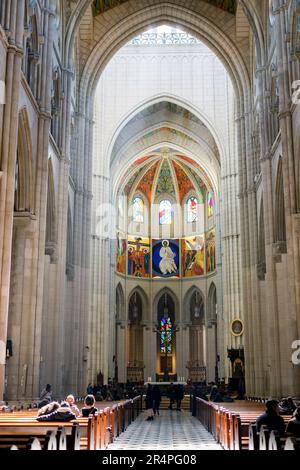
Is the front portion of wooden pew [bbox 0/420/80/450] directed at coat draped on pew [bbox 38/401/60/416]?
yes

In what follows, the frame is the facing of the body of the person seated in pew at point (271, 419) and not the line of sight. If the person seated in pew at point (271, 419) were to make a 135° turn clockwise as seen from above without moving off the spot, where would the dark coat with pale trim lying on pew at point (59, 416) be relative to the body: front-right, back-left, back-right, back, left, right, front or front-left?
back-right

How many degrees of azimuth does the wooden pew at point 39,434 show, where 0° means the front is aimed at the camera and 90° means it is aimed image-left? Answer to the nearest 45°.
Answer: approximately 180°

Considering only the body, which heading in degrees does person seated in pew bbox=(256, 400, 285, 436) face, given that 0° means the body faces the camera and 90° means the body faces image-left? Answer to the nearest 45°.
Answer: approximately 180°

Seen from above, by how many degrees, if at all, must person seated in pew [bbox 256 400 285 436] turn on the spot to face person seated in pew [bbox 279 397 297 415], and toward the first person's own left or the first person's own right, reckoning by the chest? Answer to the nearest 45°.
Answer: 0° — they already face them

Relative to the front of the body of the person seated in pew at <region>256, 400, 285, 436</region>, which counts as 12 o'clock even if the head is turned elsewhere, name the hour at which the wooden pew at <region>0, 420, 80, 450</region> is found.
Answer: The wooden pew is roughly at 8 o'clock from the person seated in pew.

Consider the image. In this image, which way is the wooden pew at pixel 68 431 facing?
away from the camera

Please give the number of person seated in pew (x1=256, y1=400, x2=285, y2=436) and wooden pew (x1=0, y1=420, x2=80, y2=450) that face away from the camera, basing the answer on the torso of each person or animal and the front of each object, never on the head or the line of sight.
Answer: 2

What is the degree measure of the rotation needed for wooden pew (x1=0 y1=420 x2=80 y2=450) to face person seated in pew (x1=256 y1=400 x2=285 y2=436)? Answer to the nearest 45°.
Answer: approximately 90° to its right

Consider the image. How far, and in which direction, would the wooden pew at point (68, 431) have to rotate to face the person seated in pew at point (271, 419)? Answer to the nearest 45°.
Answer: approximately 90° to its right

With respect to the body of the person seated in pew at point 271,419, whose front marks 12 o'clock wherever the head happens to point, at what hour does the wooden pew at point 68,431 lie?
The wooden pew is roughly at 9 o'clock from the person seated in pew.
